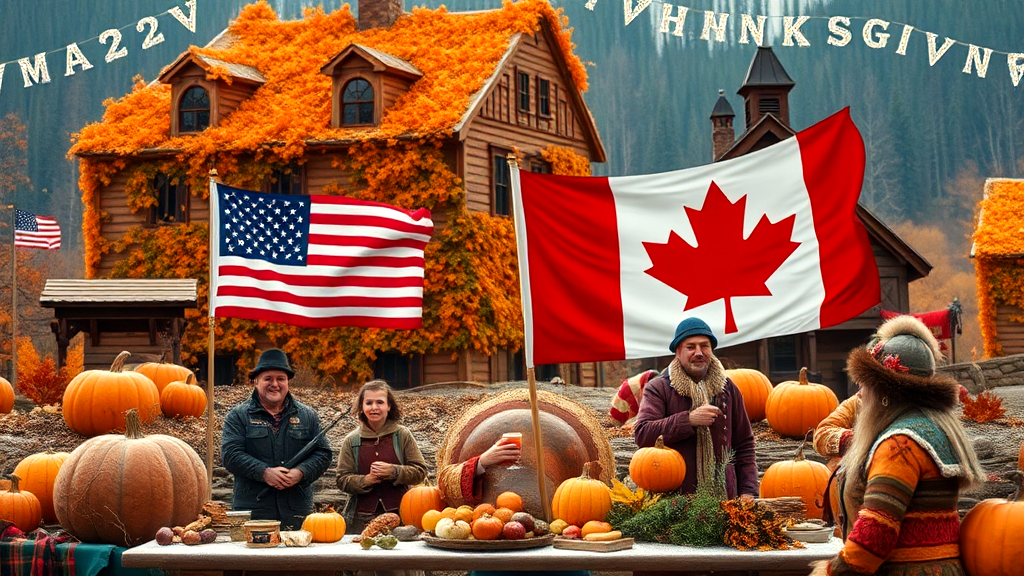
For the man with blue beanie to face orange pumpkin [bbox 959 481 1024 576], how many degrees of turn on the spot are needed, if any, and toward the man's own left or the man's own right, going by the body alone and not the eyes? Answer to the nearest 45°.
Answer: approximately 45° to the man's own left

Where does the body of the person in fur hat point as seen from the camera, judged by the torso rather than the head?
to the viewer's left

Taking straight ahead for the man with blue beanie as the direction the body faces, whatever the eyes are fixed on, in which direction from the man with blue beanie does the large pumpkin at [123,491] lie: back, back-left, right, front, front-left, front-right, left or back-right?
right

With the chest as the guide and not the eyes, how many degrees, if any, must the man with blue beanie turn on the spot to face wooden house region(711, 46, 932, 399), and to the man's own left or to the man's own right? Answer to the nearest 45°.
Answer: approximately 180°

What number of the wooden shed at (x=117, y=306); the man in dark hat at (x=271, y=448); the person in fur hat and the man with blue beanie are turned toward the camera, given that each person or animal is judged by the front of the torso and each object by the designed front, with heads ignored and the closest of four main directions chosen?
3

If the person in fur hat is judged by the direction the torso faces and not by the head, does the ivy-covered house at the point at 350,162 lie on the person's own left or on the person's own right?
on the person's own right

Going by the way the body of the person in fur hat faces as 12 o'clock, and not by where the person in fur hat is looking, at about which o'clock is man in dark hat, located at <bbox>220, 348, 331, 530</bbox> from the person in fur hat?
The man in dark hat is roughly at 1 o'clock from the person in fur hat.
